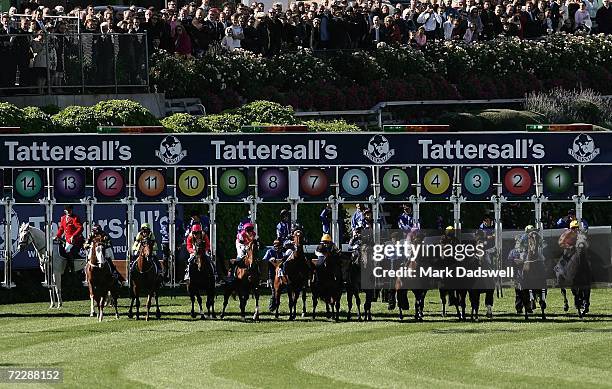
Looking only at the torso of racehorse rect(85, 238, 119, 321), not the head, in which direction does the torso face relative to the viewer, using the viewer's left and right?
facing the viewer

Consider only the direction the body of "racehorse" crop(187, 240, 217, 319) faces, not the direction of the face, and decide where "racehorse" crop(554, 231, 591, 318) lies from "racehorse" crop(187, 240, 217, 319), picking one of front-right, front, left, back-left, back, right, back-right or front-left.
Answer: left

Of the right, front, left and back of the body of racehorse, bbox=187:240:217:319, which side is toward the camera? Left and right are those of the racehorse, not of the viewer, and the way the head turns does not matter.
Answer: front

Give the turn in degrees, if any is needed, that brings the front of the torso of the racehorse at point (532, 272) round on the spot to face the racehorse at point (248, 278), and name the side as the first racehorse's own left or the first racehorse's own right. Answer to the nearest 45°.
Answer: approximately 90° to the first racehorse's own right

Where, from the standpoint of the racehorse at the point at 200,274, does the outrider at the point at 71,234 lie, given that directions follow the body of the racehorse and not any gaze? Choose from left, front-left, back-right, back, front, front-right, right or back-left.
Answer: back-right

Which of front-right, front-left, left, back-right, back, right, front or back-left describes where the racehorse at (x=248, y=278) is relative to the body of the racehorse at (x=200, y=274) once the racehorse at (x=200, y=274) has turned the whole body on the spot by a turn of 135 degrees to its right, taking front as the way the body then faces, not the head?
back-right

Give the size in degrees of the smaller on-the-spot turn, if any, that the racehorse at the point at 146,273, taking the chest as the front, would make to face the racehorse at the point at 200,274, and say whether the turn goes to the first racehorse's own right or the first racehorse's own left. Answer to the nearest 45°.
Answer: approximately 90° to the first racehorse's own left

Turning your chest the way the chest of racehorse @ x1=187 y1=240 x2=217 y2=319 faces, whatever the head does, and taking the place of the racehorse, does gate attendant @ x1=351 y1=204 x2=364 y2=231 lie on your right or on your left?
on your left

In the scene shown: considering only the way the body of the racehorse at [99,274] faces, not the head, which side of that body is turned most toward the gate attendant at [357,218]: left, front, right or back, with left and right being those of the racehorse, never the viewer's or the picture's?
left

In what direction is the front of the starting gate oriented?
toward the camera

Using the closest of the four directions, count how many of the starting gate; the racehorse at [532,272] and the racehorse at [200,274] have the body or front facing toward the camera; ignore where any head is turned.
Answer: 3
